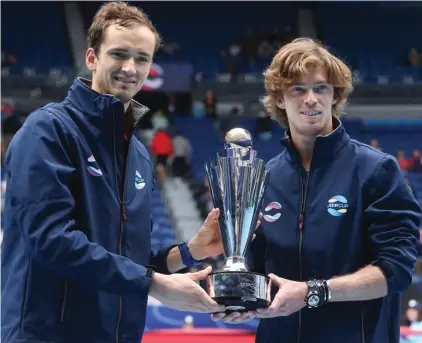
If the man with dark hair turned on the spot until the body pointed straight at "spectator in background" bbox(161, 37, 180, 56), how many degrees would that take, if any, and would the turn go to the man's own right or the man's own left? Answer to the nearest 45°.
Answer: approximately 135° to the man's own left

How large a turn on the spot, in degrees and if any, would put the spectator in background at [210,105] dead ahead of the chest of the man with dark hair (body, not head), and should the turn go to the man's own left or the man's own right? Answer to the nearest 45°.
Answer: approximately 135° to the man's own left

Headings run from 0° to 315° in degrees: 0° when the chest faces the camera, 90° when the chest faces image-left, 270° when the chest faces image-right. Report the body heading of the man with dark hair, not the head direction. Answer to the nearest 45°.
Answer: approximately 315°

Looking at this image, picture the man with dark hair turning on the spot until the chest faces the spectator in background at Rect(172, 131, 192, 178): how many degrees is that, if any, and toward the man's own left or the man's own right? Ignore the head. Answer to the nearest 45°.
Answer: approximately 135° to the man's own left

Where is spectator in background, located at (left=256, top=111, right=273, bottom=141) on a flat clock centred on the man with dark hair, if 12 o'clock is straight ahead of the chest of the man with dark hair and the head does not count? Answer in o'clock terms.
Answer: The spectator in background is roughly at 8 o'clock from the man with dark hair.

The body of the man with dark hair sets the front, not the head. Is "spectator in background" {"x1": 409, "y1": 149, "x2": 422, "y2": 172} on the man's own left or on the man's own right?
on the man's own left

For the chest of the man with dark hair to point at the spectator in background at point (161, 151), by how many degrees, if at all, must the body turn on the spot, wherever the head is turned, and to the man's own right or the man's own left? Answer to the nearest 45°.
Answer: approximately 135° to the man's own left
